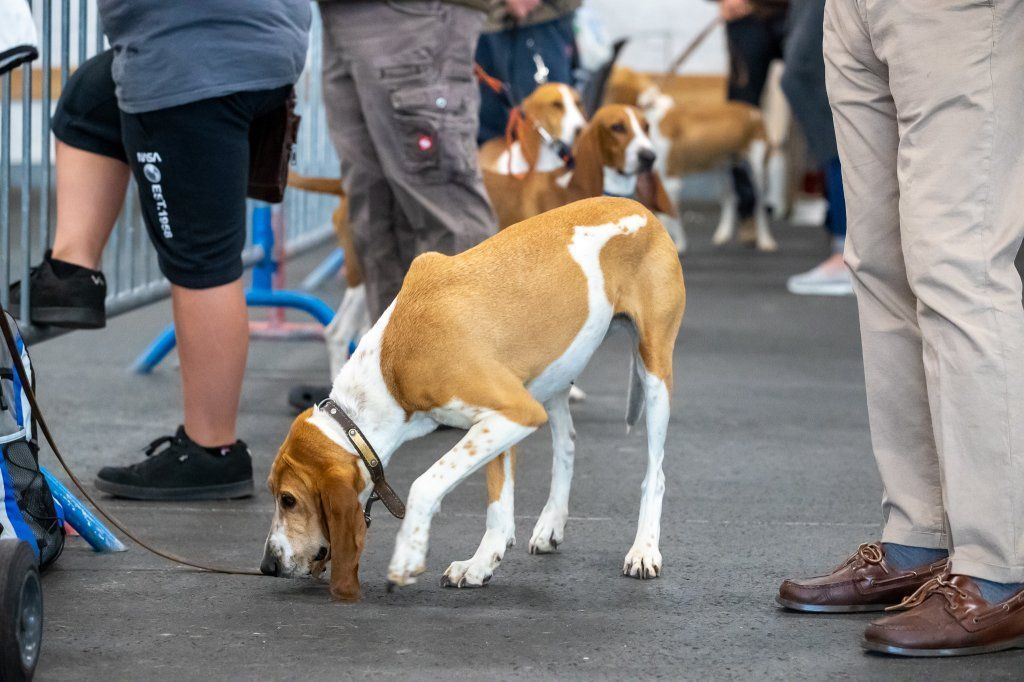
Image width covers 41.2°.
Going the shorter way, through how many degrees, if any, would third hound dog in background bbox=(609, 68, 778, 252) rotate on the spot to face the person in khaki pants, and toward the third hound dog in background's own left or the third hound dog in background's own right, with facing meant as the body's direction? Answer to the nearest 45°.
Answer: approximately 90° to the third hound dog in background's own left

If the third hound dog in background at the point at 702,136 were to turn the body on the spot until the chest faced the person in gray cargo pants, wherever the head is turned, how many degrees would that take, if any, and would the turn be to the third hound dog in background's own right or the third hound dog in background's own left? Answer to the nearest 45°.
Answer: approximately 90° to the third hound dog in background's own left

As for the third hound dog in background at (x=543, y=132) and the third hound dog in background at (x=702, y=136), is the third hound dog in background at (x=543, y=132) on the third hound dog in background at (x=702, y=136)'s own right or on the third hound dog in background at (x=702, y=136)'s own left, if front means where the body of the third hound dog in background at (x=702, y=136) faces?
on the third hound dog in background at (x=702, y=136)'s own left

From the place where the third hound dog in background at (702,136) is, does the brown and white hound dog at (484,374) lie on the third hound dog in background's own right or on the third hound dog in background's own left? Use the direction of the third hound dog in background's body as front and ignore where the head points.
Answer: on the third hound dog in background's own left

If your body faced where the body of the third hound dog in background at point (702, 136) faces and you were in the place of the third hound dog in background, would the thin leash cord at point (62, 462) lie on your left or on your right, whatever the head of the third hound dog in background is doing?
on your left

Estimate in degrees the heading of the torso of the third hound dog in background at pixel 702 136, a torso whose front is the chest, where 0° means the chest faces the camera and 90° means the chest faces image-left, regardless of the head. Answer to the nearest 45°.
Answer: approximately 90°
